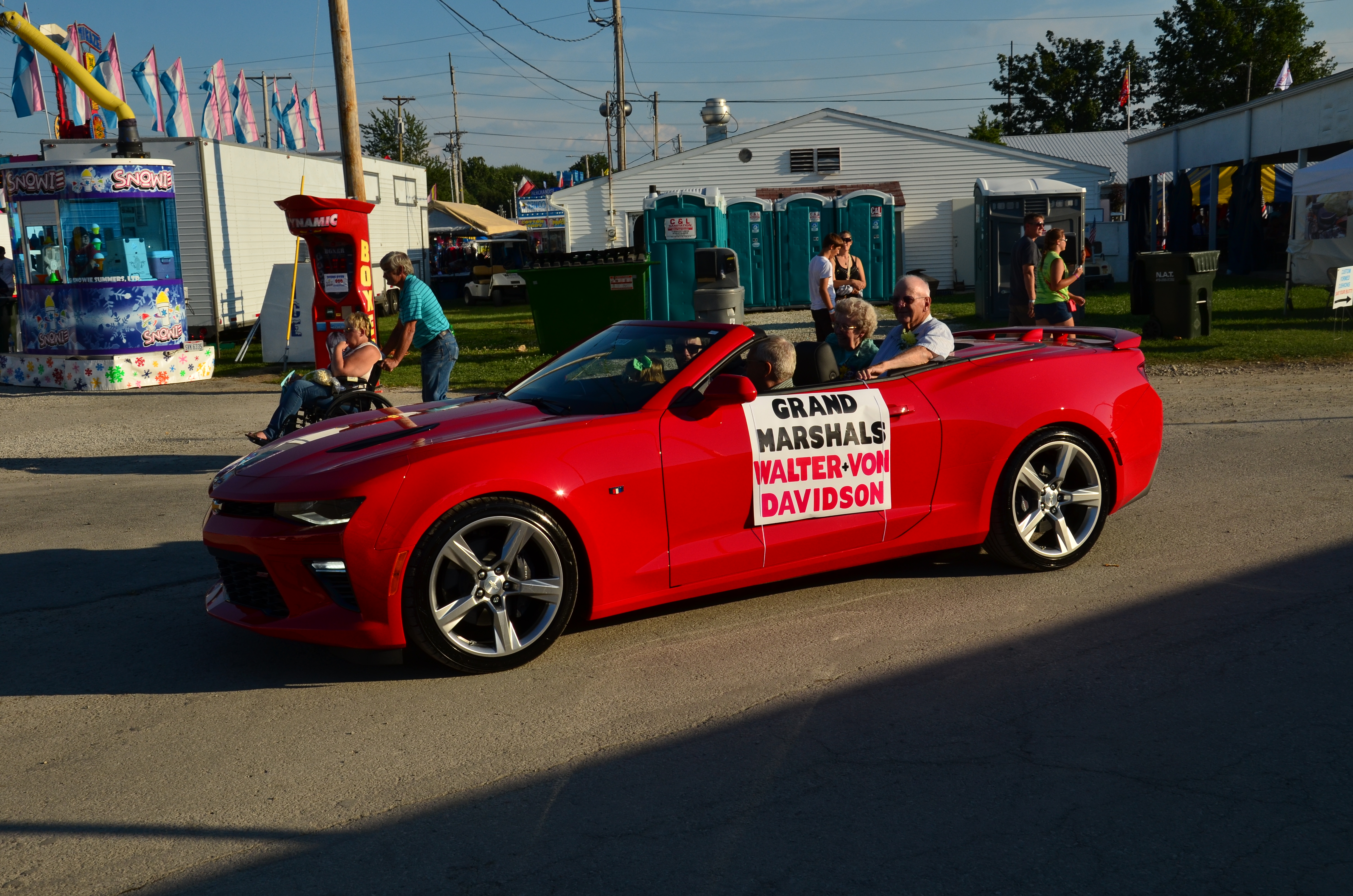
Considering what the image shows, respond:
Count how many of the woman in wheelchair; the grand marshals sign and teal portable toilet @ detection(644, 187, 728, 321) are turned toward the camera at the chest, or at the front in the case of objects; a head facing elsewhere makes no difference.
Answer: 2

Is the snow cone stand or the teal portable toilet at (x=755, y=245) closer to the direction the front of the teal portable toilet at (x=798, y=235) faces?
the snow cone stand

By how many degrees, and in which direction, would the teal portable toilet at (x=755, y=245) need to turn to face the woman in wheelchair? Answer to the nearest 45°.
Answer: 0° — it already faces them

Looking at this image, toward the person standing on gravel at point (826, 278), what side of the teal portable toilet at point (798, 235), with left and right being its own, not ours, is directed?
front

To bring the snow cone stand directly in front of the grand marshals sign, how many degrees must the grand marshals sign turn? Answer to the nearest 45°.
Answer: approximately 135° to its right

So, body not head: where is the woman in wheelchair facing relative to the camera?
to the viewer's left

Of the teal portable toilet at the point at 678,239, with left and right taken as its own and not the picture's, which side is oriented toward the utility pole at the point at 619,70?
back

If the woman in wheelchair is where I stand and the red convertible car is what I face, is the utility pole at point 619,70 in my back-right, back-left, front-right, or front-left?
back-left

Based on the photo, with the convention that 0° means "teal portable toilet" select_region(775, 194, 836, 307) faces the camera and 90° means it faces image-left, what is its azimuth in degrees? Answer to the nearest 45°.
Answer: approximately 0°
